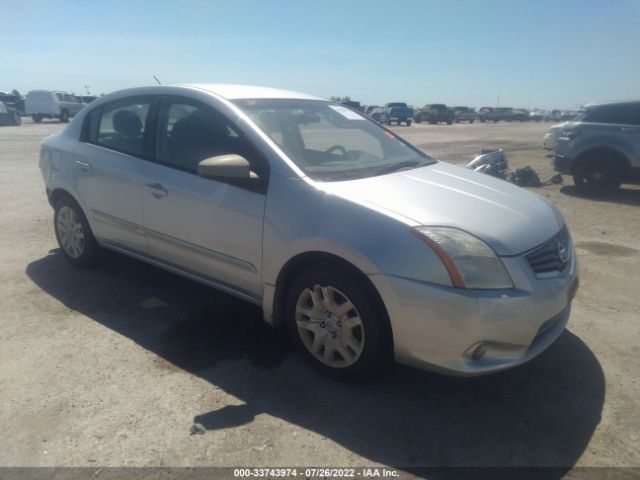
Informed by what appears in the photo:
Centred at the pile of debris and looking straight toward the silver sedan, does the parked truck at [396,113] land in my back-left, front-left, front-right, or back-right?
back-right

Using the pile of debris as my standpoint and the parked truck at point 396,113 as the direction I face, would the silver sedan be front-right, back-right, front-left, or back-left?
back-left

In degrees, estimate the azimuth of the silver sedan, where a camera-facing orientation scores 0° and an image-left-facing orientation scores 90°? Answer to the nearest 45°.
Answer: approximately 315°

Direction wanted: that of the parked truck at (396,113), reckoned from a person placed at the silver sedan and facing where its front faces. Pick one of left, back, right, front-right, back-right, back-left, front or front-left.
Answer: back-left

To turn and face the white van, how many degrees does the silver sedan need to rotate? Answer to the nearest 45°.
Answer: approximately 180°

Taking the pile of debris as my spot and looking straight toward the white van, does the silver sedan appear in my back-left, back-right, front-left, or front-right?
back-left

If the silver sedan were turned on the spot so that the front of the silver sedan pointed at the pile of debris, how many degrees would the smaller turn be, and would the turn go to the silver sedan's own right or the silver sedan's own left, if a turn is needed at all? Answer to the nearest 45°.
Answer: approximately 90° to the silver sedan's own left
